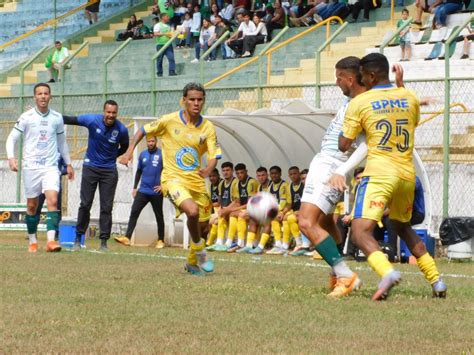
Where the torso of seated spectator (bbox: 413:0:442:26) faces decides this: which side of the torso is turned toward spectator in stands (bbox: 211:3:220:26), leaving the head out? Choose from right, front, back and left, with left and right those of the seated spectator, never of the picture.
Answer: right

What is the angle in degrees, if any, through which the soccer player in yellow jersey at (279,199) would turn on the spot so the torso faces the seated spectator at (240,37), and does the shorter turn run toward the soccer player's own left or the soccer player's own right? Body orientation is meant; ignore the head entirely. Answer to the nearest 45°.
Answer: approximately 135° to the soccer player's own right

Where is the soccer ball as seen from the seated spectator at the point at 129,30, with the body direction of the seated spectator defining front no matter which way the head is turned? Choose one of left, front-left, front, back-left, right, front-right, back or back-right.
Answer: front-left

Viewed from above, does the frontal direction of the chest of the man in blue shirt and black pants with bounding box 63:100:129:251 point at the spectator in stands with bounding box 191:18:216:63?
no

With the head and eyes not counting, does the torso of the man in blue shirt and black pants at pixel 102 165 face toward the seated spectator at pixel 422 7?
no

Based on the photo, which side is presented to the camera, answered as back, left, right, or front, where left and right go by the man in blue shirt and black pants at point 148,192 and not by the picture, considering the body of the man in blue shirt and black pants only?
front

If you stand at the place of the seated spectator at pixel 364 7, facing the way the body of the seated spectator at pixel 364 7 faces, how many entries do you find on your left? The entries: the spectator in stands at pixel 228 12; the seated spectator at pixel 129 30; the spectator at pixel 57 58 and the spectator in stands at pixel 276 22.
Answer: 0

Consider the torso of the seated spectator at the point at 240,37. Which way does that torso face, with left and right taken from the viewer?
facing the viewer and to the left of the viewer

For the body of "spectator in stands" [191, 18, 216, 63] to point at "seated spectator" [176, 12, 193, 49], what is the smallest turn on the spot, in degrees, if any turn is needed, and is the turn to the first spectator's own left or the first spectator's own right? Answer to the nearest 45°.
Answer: approximately 90° to the first spectator's own right

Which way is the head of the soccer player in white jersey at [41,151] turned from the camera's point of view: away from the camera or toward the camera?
toward the camera

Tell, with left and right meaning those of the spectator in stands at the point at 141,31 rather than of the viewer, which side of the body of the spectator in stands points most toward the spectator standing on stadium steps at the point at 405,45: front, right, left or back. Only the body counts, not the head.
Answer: left

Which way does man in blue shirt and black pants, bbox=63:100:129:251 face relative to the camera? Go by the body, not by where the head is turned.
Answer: toward the camera

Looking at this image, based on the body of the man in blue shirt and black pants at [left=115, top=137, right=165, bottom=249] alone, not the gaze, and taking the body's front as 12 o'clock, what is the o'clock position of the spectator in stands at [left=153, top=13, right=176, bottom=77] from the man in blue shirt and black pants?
The spectator in stands is roughly at 6 o'clock from the man in blue shirt and black pants.

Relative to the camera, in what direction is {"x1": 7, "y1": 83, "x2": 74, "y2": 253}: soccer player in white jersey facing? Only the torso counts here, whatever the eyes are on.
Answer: toward the camera

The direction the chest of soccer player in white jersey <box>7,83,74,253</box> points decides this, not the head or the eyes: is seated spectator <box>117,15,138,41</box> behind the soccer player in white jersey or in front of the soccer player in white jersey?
behind
